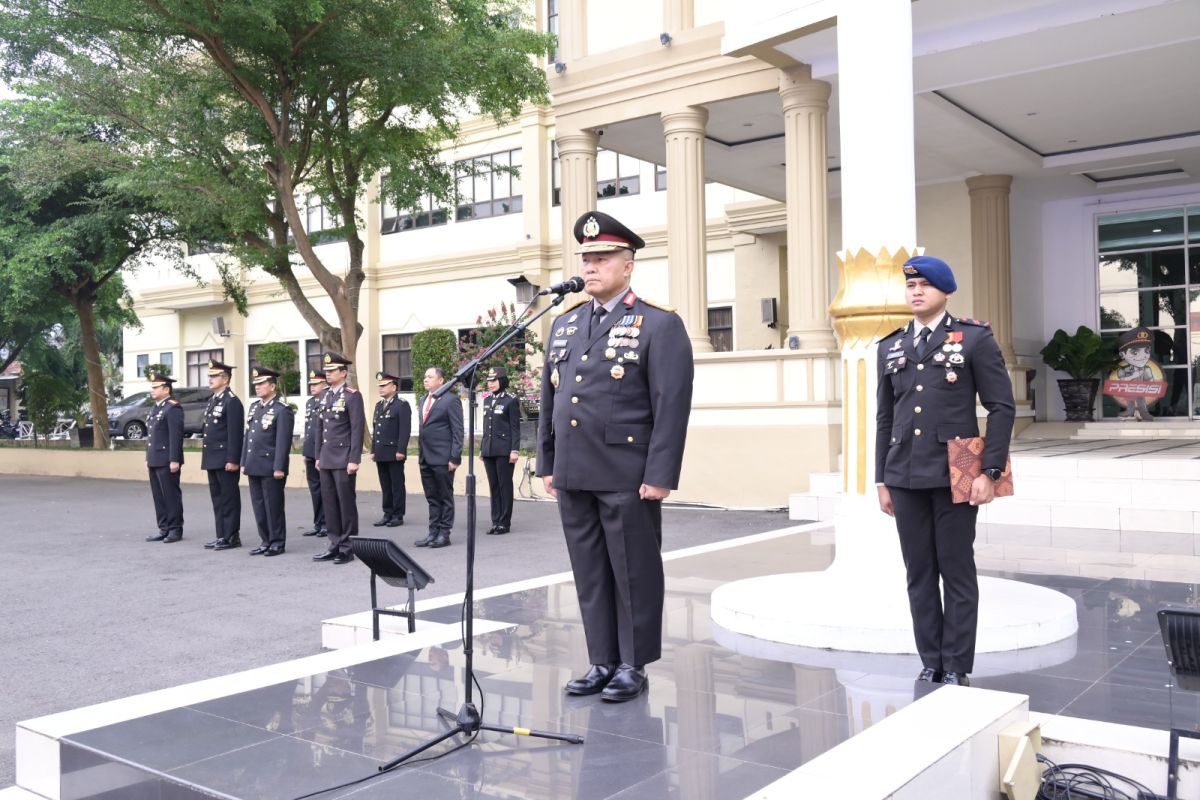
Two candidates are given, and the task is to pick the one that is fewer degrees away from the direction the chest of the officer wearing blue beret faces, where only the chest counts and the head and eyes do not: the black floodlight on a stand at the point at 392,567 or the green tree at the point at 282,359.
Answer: the black floodlight on a stand

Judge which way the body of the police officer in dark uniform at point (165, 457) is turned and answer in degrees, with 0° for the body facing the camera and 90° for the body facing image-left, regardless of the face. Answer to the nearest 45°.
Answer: approximately 45°

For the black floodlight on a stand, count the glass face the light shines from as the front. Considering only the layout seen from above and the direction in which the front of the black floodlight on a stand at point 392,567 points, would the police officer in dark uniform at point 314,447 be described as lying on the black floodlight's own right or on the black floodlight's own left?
on the black floodlight's own left

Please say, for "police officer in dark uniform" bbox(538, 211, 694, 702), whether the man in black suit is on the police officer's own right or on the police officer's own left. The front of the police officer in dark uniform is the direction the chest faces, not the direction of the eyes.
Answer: on the police officer's own right

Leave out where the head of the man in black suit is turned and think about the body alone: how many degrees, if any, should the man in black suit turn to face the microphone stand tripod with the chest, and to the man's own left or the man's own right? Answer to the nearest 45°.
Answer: approximately 45° to the man's own left

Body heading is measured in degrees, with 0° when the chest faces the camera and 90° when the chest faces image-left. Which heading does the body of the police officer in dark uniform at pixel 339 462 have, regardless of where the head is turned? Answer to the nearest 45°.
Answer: approximately 45°

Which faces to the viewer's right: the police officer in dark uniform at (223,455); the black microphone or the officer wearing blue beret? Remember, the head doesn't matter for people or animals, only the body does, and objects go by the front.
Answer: the black microphone

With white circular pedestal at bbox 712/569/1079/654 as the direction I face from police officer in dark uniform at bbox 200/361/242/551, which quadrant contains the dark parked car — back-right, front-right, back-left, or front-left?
back-left

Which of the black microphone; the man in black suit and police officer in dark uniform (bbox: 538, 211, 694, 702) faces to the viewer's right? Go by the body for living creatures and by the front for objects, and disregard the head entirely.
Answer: the black microphone

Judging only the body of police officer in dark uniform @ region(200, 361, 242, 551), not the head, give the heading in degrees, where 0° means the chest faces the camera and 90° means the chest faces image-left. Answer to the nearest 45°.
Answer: approximately 45°
